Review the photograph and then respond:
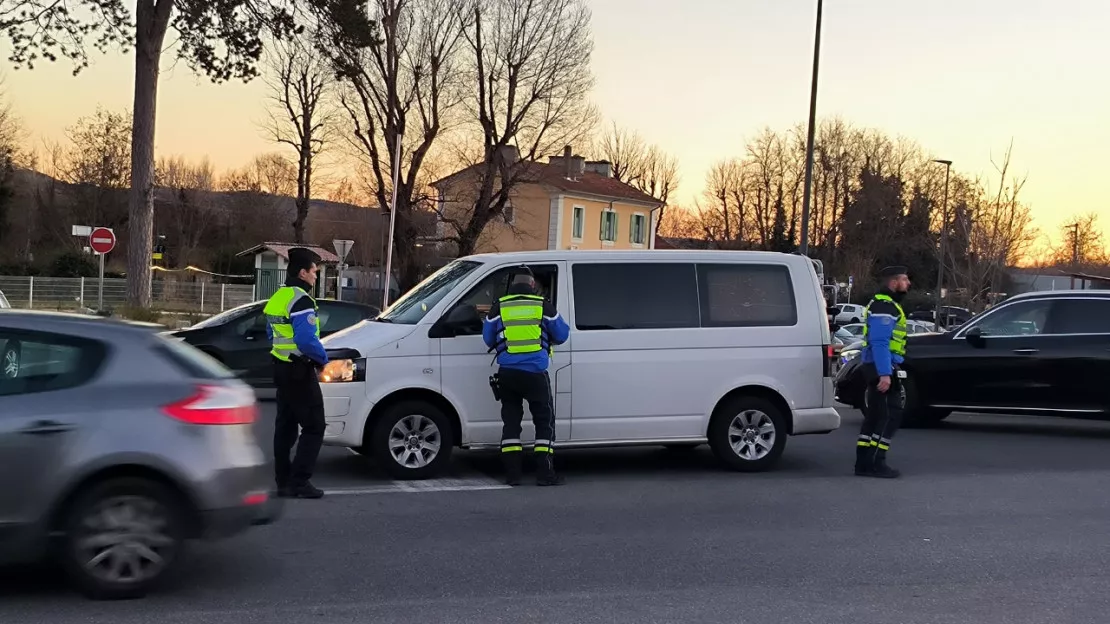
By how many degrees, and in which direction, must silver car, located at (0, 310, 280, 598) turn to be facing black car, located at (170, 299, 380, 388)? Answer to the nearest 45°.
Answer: approximately 90° to its right

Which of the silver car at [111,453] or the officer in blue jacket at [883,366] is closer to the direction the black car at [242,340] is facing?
the silver car

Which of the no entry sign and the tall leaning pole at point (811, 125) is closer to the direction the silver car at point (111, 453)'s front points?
the no entry sign

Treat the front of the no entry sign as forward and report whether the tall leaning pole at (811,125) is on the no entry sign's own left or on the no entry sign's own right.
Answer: on the no entry sign's own left

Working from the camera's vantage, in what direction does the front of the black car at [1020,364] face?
facing to the left of the viewer

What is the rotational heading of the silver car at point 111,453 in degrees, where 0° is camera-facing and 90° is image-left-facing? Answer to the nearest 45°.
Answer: approximately 90°

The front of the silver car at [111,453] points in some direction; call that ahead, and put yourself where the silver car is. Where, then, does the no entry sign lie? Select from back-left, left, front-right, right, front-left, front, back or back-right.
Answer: right

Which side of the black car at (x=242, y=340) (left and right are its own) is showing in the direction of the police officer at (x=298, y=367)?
left

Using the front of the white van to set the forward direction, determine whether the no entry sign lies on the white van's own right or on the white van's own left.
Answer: on the white van's own right

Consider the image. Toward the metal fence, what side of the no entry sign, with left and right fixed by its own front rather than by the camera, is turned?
back

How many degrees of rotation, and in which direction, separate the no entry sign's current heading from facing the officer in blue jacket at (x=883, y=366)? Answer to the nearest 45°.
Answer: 0° — it already faces them

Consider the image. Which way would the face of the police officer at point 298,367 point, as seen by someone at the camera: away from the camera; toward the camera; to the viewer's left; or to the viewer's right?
to the viewer's right

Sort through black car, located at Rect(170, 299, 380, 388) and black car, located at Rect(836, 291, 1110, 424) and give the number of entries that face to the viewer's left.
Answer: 2

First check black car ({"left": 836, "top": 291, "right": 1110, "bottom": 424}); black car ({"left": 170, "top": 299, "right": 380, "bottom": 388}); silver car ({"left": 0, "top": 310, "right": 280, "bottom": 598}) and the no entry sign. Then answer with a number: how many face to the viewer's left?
3

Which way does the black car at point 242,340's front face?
to the viewer's left
